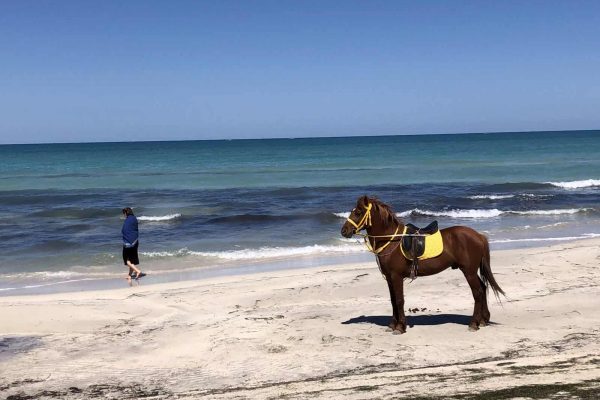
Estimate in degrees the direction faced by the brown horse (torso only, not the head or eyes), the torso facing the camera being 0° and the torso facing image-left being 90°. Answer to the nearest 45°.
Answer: approximately 90°

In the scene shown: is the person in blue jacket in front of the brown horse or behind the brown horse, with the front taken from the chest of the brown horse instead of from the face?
in front
